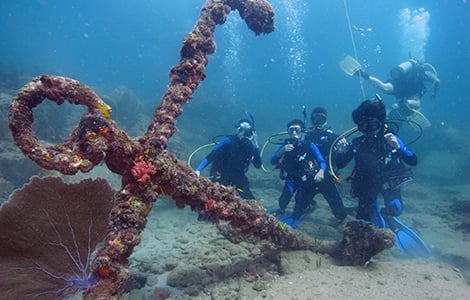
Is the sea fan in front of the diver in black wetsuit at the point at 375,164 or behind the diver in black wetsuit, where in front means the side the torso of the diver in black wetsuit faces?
in front

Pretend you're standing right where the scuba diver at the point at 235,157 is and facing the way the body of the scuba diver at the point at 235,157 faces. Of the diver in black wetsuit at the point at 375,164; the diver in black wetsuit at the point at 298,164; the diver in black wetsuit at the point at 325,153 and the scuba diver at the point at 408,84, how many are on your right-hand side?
0

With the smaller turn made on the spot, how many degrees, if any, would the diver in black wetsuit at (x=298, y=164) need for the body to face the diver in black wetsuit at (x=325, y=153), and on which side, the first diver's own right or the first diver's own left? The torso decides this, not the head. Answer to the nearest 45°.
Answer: approximately 135° to the first diver's own left

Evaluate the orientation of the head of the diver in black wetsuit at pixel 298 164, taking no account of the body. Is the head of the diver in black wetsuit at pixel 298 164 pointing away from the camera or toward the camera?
toward the camera

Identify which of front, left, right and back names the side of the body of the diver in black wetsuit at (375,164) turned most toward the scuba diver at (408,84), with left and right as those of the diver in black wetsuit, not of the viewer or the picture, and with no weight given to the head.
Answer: back

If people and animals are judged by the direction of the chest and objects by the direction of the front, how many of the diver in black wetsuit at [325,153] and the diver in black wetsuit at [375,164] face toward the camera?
2

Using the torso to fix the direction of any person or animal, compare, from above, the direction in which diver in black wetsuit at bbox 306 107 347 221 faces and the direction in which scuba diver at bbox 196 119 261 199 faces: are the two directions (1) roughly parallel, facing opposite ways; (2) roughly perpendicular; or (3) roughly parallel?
roughly parallel

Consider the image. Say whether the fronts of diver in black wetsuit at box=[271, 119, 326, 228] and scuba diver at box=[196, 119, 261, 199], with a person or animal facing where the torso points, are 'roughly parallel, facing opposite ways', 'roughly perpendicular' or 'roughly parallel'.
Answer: roughly parallel

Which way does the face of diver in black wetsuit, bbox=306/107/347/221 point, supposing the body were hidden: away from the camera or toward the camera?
toward the camera

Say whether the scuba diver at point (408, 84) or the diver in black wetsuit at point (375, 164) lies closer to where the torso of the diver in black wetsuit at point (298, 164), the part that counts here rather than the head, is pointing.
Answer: the diver in black wetsuit

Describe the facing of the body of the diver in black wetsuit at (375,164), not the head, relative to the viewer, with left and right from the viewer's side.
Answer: facing the viewer

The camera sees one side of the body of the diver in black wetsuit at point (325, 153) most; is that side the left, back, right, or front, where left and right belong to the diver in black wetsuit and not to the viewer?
front

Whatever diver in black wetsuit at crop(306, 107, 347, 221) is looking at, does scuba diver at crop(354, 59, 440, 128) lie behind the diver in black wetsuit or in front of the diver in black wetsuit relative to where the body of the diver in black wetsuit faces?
behind

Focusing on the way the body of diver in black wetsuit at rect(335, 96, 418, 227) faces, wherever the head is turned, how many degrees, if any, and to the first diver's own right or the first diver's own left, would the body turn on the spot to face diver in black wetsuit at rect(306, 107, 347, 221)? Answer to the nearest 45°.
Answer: approximately 135° to the first diver's own right

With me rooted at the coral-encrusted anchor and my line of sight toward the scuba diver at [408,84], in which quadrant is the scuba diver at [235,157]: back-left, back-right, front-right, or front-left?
front-left

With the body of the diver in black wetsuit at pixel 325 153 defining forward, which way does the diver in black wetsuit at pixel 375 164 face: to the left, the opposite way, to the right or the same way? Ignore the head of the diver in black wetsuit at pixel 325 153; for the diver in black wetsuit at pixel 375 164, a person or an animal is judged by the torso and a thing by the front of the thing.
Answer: the same way

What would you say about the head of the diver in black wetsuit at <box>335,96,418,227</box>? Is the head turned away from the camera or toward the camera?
toward the camera

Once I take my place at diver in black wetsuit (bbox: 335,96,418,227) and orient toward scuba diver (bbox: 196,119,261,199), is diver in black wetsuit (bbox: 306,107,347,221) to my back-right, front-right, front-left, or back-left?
front-right

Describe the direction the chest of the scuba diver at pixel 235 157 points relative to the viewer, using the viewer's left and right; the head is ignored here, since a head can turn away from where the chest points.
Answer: facing the viewer
